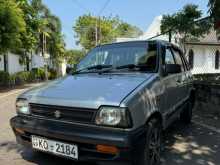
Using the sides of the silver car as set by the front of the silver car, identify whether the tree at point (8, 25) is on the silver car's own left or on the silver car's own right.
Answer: on the silver car's own right

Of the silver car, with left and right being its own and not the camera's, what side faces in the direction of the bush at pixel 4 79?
right

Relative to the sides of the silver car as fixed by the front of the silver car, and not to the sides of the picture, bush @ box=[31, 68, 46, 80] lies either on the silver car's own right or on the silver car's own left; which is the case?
on the silver car's own right

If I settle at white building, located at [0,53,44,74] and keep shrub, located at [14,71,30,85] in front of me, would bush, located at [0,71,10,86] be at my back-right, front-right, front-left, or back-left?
front-right

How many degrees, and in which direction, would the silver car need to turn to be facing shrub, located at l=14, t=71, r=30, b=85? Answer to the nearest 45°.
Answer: approximately 135° to its right

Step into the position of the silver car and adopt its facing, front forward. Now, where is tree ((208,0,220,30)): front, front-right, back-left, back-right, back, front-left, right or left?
back

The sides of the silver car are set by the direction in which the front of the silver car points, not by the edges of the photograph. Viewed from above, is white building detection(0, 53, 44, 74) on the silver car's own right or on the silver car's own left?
on the silver car's own right

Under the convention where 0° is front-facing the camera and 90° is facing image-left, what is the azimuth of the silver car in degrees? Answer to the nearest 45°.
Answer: approximately 45°
